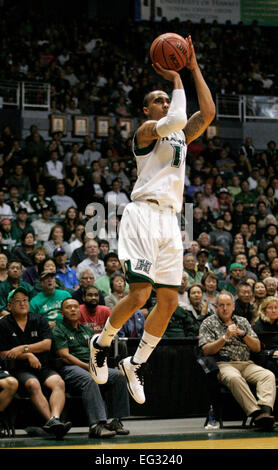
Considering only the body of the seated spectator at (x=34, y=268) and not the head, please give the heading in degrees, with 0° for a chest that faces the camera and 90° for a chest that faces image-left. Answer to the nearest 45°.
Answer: approximately 315°

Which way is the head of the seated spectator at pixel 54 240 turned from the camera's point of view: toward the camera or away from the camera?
toward the camera

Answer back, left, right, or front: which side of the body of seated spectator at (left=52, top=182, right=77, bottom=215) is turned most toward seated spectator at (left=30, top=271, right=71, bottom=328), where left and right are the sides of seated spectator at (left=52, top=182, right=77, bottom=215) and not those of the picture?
front

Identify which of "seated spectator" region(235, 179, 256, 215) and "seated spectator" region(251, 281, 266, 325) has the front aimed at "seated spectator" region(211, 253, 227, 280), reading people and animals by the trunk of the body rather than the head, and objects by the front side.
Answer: "seated spectator" region(235, 179, 256, 215)

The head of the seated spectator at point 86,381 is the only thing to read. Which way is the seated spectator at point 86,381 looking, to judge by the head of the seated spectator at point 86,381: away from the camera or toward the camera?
toward the camera

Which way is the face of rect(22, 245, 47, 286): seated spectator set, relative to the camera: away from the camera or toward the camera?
toward the camera

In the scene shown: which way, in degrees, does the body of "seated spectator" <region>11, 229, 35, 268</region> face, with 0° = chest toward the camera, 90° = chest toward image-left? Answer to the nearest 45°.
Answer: approximately 315°

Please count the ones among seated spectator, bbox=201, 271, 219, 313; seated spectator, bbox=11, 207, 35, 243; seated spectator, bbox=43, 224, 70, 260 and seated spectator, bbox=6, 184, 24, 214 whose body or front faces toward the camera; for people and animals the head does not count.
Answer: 4

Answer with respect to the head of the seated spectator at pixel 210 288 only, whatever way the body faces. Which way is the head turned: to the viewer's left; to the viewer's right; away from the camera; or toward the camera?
toward the camera

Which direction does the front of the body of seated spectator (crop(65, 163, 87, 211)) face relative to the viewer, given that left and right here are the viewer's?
facing the viewer and to the right of the viewer

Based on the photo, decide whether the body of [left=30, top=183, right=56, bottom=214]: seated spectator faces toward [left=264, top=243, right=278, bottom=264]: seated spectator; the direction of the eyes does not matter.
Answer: no

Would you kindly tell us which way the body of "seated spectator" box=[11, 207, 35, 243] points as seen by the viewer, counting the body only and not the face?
toward the camera

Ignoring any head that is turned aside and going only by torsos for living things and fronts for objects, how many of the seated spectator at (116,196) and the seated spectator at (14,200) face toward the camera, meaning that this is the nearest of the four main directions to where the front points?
2

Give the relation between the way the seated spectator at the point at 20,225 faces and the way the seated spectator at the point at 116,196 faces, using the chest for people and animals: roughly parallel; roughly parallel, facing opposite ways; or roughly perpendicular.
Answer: roughly parallel

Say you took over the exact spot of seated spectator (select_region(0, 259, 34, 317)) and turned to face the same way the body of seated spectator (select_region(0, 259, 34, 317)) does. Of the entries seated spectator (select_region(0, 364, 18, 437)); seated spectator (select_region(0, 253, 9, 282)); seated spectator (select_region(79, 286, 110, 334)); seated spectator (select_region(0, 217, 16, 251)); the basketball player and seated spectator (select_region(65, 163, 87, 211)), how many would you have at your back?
3

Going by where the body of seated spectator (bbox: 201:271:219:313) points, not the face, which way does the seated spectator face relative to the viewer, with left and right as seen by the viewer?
facing the viewer

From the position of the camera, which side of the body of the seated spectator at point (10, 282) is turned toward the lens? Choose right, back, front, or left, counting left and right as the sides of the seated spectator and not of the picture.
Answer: front

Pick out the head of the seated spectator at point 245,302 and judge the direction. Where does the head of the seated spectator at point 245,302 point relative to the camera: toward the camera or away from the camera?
toward the camera

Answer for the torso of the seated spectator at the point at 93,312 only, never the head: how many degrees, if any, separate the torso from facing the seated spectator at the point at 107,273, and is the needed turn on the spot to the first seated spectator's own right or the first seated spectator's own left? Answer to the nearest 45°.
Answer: approximately 180°
